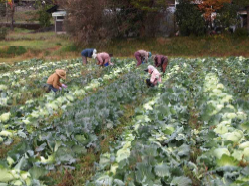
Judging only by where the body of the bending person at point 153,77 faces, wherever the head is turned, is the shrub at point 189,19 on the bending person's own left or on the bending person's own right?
on the bending person's own right

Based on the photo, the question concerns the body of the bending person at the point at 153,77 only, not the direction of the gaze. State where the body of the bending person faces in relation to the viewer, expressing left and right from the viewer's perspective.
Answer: facing to the left of the viewer

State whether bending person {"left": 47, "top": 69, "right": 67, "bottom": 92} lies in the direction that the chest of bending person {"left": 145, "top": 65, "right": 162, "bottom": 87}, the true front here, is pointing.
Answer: yes

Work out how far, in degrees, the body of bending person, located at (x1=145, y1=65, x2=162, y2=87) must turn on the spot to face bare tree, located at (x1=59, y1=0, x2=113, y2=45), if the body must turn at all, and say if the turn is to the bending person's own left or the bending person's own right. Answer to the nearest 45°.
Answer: approximately 90° to the bending person's own right

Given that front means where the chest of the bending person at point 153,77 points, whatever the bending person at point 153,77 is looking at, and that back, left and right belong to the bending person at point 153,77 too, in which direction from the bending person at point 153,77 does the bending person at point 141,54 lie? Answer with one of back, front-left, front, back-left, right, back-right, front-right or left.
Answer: right
